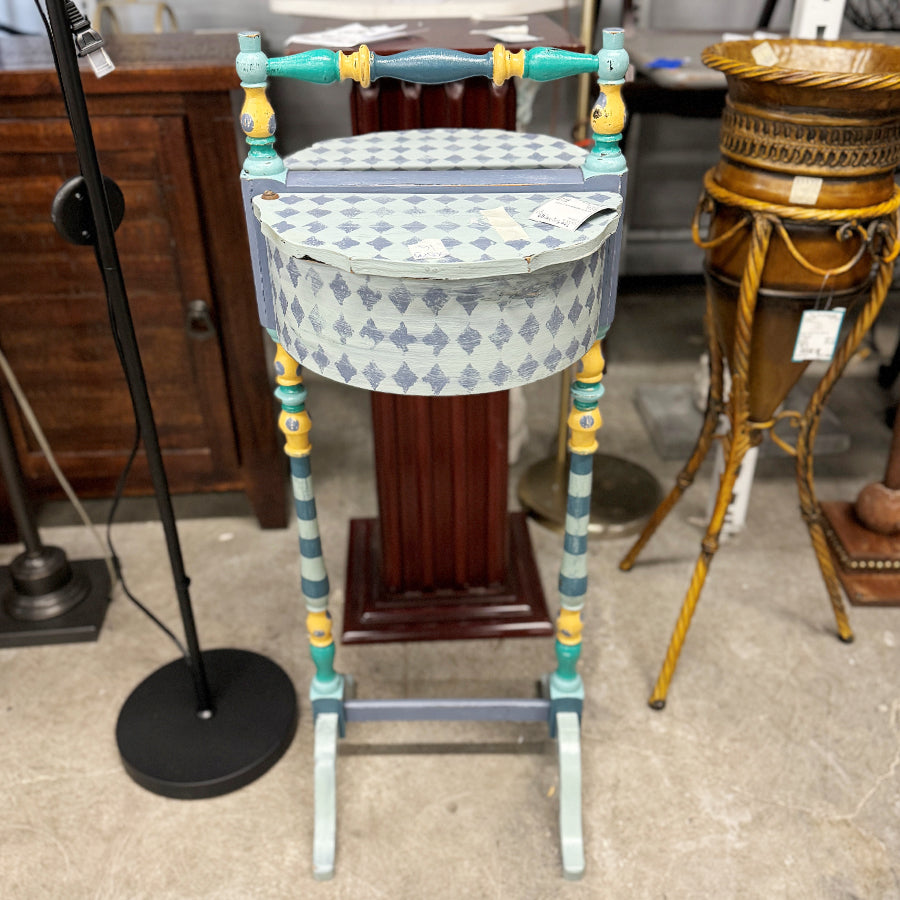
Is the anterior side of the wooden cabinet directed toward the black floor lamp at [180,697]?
yes

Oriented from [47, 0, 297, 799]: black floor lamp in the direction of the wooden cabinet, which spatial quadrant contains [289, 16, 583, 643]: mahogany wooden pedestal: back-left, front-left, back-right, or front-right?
front-right

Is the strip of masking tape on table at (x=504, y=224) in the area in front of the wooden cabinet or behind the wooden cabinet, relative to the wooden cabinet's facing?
in front

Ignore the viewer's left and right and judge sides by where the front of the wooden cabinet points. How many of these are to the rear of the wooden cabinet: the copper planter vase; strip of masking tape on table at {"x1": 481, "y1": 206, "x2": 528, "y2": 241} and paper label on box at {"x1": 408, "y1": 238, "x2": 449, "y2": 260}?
0

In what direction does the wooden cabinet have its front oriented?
toward the camera

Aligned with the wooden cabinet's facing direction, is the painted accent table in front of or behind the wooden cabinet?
in front

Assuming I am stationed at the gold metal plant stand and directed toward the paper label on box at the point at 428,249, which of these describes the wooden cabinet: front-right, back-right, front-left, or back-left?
front-right

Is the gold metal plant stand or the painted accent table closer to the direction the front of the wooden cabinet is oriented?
the painted accent table

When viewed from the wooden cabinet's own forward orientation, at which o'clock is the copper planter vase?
The copper planter vase is roughly at 10 o'clock from the wooden cabinet.

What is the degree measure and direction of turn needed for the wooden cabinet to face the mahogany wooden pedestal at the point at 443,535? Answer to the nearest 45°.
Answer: approximately 45° to its left

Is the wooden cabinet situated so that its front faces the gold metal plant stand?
no
